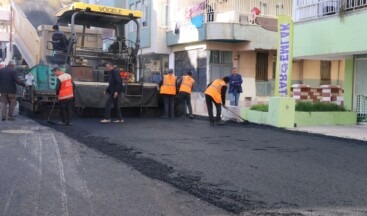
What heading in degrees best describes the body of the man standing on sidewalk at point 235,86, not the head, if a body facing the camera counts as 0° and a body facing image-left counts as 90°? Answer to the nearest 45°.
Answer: approximately 0°

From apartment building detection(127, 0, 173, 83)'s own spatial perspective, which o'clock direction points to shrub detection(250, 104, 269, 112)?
The shrub is roughly at 10 o'clock from the apartment building.

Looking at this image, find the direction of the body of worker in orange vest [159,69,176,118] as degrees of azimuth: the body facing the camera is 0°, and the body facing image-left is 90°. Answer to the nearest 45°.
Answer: approximately 180°

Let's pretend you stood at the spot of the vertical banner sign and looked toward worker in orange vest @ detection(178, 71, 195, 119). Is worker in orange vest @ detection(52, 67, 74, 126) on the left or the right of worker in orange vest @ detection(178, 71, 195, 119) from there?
left

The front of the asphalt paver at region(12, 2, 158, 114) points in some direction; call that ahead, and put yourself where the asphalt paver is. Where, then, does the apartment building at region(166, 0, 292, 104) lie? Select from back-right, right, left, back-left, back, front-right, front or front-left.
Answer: right

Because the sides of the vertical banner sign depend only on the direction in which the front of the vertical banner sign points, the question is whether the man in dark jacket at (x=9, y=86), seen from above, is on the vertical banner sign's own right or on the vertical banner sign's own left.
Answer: on the vertical banner sign's own right

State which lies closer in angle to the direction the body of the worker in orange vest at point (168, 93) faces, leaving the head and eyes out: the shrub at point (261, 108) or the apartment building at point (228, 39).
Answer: the apartment building

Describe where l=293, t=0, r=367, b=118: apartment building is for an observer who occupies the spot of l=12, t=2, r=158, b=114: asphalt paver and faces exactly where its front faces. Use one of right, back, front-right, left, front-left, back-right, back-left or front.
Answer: back-right
